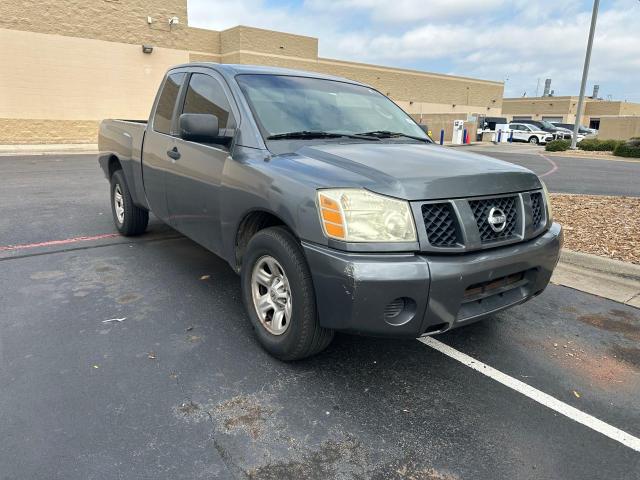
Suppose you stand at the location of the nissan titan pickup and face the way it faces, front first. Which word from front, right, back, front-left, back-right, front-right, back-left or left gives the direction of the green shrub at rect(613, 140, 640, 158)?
left

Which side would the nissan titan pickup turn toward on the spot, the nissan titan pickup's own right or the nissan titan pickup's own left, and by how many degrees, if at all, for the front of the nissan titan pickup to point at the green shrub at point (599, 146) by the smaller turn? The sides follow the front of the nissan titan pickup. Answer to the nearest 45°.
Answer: approximately 90° to the nissan titan pickup's own left
